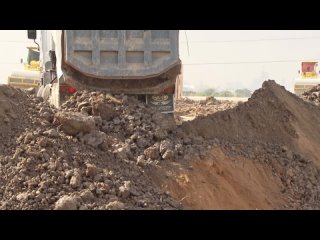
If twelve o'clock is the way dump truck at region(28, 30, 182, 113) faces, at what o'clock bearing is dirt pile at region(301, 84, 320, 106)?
The dirt pile is roughly at 2 o'clock from the dump truck.

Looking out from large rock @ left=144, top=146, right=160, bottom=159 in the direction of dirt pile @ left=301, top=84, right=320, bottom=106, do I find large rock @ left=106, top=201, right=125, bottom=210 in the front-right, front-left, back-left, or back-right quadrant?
back-right

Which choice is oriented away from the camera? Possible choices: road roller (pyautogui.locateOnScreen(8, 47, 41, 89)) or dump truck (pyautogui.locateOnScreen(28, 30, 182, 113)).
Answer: dump truck (pyautogui.locateOnScreen(28, 30, 182, 113))

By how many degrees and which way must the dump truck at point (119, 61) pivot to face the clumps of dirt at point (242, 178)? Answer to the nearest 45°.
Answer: approximately 135° to its right

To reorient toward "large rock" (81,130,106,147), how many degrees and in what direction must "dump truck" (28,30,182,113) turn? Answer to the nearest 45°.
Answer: approximately 180°

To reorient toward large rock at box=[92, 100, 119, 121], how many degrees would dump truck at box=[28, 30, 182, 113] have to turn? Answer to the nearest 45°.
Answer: approximately 180°

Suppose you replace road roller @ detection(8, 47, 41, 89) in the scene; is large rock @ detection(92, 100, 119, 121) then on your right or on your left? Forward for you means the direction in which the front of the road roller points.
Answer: on your left

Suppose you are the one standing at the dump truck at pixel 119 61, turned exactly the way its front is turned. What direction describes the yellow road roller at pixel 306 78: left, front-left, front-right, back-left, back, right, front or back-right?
front-right

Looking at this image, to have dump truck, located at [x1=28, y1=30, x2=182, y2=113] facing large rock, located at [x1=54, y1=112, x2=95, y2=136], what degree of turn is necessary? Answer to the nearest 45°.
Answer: approximately 180°

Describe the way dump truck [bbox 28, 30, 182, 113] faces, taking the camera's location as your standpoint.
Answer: facing away from the viewer

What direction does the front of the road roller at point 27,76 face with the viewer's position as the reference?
facing the viewer and to the left of the viewer

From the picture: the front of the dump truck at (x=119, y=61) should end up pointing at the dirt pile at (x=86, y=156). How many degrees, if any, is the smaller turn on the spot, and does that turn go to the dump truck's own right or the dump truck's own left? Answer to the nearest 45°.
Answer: approximately 180°

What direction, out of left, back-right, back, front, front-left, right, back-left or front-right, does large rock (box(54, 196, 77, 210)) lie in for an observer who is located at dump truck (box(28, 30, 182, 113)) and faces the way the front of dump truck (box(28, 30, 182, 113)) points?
back
